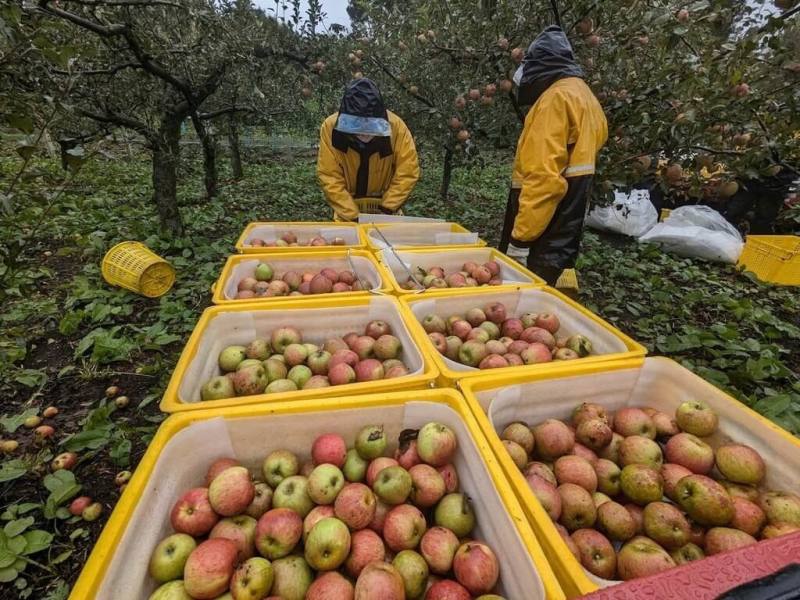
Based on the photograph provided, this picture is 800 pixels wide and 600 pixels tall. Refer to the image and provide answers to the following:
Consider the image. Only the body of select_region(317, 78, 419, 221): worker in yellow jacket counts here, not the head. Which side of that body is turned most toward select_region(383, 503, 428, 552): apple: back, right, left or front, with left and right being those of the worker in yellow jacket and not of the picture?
front

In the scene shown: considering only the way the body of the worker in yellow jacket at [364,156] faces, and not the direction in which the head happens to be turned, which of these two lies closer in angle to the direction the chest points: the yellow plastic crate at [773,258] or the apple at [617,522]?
the apple

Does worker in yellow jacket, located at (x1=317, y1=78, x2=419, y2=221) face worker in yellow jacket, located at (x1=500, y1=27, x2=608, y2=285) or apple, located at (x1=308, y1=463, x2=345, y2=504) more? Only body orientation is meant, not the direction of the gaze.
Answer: the apple

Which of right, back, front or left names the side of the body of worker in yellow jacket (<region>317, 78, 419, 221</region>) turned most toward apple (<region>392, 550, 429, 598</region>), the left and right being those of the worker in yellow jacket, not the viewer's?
front

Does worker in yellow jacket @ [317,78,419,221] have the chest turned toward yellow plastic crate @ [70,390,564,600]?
yes

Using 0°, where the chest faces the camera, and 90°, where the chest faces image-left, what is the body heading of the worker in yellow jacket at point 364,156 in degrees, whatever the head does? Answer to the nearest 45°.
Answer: approximately 0°

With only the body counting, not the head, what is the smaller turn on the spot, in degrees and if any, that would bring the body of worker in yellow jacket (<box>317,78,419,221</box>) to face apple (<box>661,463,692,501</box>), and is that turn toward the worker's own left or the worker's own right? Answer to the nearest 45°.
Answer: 0° — they already face it

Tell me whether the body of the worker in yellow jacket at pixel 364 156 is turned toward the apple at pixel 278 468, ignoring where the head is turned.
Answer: yes

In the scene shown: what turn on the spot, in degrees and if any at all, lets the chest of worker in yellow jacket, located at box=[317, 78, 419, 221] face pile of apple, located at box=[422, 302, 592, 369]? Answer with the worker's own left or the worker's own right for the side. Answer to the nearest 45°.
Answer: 0° — they already face it

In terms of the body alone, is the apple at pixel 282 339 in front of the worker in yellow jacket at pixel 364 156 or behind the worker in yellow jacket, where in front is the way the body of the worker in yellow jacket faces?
in front

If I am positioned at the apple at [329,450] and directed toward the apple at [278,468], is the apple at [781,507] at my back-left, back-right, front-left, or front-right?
back-left

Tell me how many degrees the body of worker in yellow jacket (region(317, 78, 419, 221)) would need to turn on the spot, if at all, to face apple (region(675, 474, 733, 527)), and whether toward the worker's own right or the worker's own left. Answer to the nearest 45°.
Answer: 0° — they already face it

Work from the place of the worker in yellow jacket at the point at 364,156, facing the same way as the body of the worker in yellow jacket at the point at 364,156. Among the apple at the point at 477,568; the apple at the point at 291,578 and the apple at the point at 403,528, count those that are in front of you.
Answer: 3

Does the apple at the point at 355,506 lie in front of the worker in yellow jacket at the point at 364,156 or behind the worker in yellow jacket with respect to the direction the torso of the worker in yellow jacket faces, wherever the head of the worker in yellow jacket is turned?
in front
